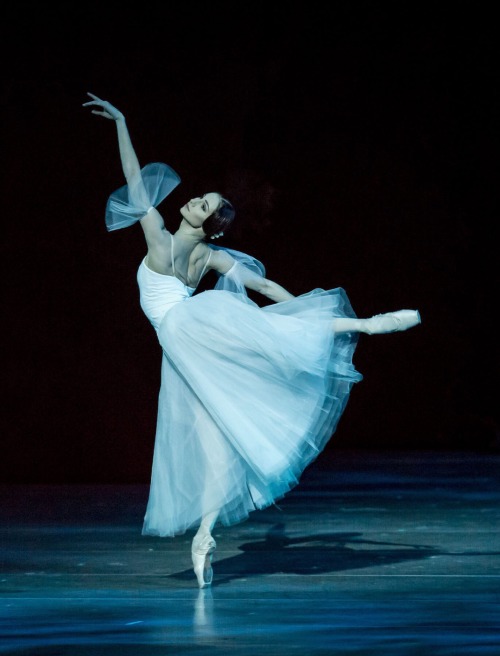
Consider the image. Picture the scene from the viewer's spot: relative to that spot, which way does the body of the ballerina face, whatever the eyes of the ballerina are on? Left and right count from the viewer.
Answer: facing away from the viewer and to the left of the viewer
